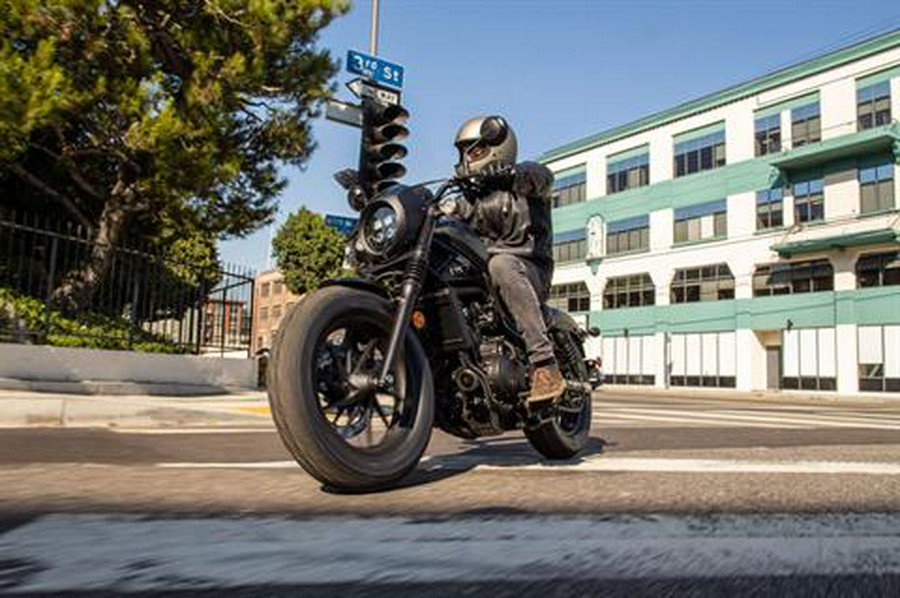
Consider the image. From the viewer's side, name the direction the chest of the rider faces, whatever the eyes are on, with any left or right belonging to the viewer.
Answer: facing the viewer and to the left of the viewer

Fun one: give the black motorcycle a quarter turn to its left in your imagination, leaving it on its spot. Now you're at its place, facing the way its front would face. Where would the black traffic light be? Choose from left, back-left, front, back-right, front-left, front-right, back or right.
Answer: back-left

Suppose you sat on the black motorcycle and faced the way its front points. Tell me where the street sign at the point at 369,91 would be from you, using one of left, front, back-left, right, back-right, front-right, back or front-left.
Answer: back-right

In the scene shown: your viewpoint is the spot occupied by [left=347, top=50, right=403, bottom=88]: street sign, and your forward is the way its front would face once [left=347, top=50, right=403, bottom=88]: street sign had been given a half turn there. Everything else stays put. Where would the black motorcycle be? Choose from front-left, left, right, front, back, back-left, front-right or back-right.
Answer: back-left

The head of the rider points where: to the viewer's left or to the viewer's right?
to the viewer's left

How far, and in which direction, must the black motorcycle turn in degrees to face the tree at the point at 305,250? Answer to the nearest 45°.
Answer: approximately 135° to its right

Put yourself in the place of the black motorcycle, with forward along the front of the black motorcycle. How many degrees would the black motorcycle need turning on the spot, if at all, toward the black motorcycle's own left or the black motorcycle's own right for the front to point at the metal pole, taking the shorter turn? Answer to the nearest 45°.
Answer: approximately 135° to the black motorcycle's own right

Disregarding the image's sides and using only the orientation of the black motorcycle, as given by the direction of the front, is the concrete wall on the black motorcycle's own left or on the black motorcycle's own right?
on the black motorcycle's own right

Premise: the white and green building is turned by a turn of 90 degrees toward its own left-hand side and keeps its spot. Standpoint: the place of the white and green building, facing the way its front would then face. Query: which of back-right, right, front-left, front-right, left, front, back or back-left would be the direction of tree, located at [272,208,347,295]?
back-right

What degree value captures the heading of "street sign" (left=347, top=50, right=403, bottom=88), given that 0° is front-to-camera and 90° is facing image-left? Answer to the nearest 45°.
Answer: approximately 315°

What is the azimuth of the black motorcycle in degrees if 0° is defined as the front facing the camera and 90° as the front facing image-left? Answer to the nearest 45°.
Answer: approximately 45°

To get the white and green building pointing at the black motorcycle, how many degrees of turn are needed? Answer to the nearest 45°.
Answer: approximately 45° to its left

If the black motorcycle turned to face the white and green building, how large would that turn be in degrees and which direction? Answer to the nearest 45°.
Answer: approximately 180°

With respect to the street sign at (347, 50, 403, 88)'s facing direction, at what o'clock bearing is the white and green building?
The white and green building is roughly at 9 o'clock from the street sign.

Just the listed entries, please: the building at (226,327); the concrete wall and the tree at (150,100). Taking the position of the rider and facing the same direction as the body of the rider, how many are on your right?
3
